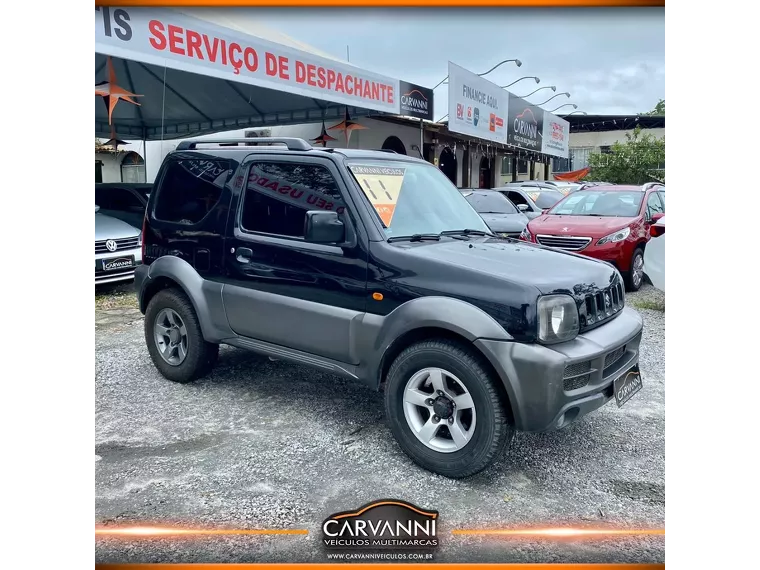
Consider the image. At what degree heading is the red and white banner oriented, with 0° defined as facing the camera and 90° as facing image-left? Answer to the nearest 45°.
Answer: approximately 315°

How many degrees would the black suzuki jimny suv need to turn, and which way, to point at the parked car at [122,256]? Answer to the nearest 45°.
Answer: approximately 180°

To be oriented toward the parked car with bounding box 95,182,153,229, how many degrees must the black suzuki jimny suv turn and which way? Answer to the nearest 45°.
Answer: approximately 180°

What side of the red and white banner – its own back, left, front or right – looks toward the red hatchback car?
left
